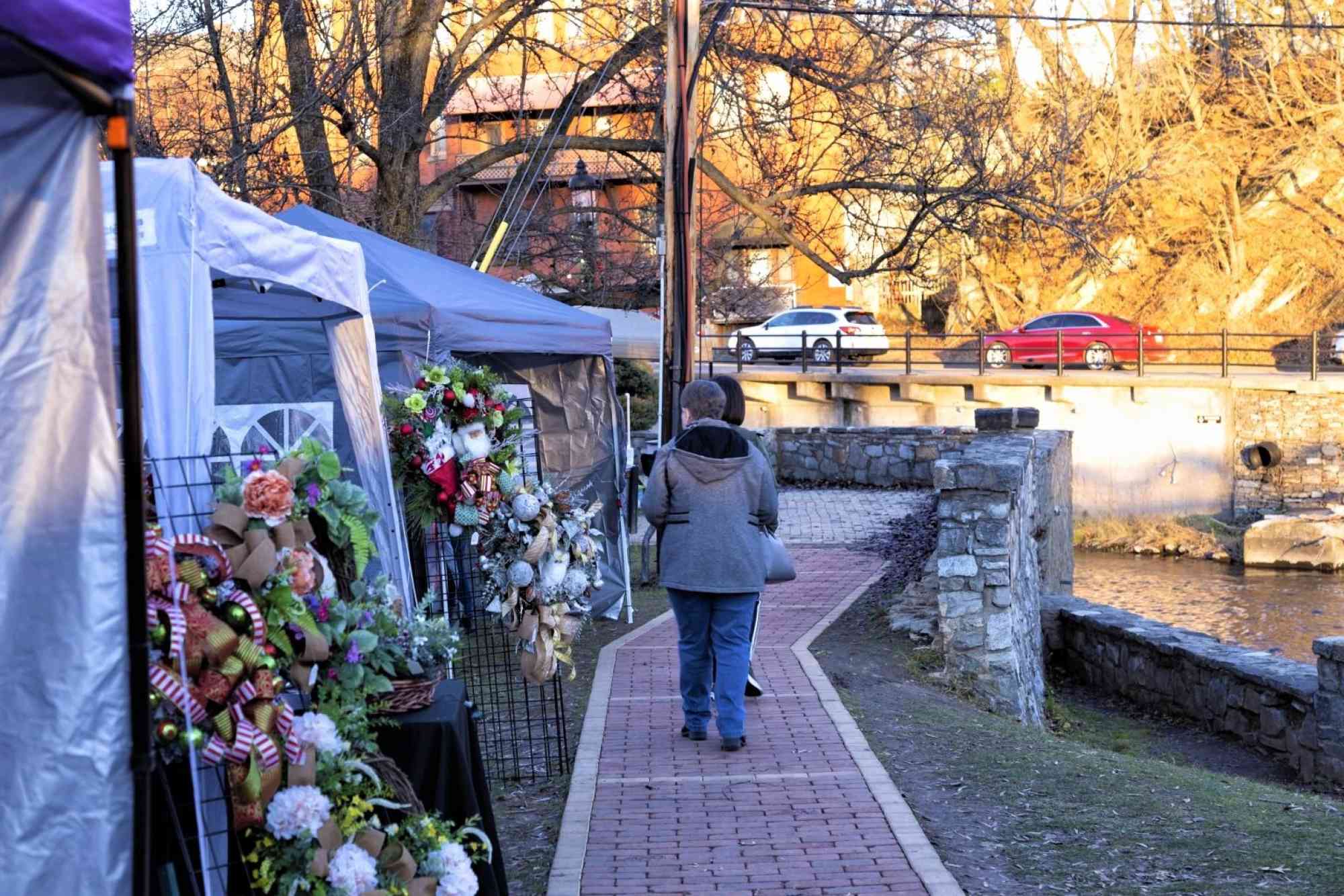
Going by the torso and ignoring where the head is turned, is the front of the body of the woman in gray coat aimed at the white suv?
yes

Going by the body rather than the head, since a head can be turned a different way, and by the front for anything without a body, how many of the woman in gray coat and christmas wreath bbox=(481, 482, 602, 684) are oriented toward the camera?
1

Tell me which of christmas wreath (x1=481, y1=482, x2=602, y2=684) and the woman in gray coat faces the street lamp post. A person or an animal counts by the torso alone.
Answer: the woman in gray coat

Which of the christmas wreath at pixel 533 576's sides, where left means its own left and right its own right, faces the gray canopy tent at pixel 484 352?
back

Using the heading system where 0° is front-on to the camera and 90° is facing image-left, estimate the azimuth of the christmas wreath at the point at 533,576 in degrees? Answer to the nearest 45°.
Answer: approximately 0°

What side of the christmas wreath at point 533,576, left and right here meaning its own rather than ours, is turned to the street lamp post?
back

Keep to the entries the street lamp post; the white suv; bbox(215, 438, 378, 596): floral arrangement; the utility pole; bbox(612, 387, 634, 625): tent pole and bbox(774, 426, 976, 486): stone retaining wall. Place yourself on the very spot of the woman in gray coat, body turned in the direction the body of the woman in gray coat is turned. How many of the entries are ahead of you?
5

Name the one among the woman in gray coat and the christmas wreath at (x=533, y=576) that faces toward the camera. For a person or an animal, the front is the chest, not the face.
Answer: the christmas wreath

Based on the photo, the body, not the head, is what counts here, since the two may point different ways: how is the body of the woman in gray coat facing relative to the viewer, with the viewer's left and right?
facing away from the viewer

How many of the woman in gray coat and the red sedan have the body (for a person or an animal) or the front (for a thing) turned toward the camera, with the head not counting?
0

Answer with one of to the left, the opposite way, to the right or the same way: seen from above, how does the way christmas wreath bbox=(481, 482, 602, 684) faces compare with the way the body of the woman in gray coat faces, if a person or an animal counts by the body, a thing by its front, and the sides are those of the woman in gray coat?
the opposite way

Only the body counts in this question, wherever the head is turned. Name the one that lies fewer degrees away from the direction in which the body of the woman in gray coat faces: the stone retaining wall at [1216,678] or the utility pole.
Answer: the utility pole

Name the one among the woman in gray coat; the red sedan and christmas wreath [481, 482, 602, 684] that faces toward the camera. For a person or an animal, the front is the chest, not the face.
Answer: the christmas wreath

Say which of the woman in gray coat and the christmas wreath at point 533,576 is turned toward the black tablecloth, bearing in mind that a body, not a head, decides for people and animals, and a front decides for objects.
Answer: the christmas wreath

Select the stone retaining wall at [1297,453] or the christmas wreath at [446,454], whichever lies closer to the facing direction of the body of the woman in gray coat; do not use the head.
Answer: the stone retaining wall

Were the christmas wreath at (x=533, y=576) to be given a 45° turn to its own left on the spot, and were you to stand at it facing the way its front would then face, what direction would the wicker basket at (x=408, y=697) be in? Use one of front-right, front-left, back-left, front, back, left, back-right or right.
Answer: front-right

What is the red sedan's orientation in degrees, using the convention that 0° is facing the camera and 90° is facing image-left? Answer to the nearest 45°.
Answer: approximately 90°
